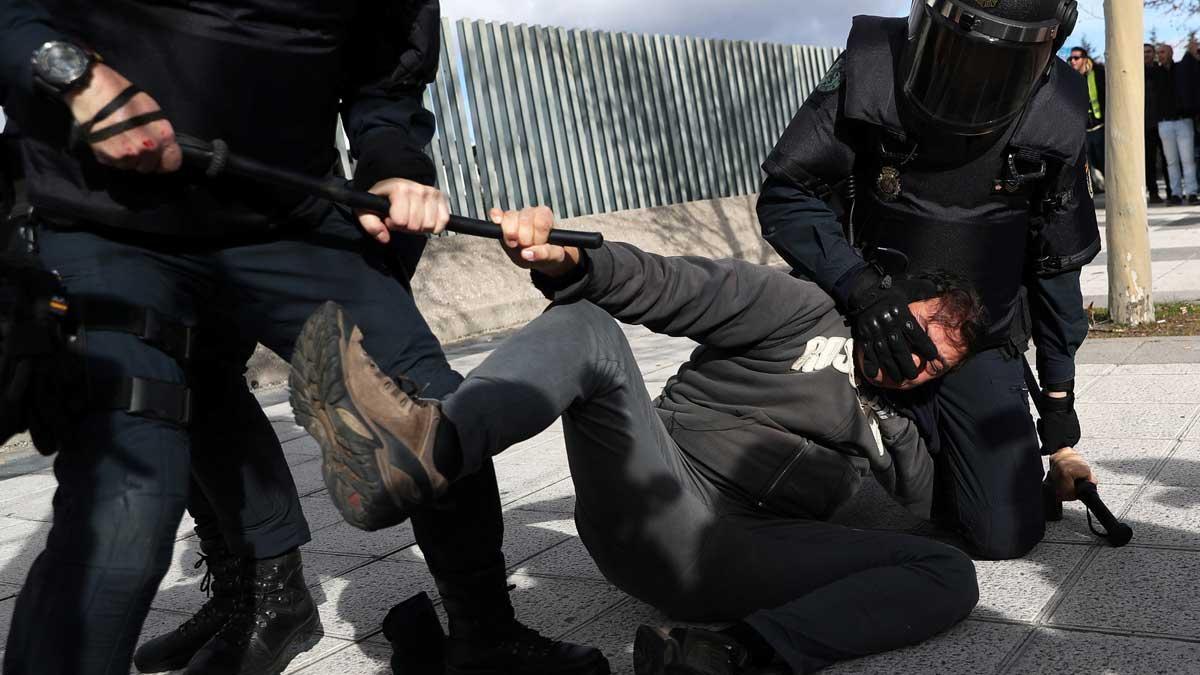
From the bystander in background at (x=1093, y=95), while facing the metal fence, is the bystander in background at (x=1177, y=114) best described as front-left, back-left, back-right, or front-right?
back-left

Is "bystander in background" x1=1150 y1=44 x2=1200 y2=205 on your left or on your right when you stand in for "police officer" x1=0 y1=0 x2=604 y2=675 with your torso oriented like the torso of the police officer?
on your left

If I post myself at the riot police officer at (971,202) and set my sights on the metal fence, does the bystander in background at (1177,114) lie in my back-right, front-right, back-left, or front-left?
front-right

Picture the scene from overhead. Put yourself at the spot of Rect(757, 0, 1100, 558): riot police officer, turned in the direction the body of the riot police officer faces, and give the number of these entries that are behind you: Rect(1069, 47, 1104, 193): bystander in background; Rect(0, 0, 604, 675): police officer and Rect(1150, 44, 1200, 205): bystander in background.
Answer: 2

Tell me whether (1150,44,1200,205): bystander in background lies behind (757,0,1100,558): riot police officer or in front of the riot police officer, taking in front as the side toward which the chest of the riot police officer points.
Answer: behind

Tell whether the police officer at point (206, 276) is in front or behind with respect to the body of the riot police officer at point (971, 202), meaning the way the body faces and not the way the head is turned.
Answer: in front

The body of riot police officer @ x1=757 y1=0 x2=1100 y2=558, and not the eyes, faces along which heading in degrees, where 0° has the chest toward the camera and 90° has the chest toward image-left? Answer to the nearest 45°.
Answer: approximately 0°

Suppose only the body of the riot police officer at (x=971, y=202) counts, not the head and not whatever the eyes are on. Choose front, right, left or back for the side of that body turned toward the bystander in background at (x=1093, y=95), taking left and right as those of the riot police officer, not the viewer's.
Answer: back

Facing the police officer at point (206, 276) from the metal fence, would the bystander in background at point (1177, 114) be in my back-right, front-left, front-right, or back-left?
back-left

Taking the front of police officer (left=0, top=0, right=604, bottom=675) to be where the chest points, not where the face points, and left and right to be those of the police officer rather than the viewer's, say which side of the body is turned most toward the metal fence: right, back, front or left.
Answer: left

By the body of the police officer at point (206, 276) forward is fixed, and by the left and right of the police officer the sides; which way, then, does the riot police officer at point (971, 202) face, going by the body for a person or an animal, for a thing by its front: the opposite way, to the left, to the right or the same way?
to the right

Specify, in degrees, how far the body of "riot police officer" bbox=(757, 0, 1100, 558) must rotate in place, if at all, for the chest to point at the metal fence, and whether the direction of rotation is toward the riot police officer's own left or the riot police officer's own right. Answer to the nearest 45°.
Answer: approximately 135° to the riot police officer's own right

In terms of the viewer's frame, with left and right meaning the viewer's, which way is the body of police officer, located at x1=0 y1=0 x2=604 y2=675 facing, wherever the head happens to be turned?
facing the viewer and to the right of the viewer
